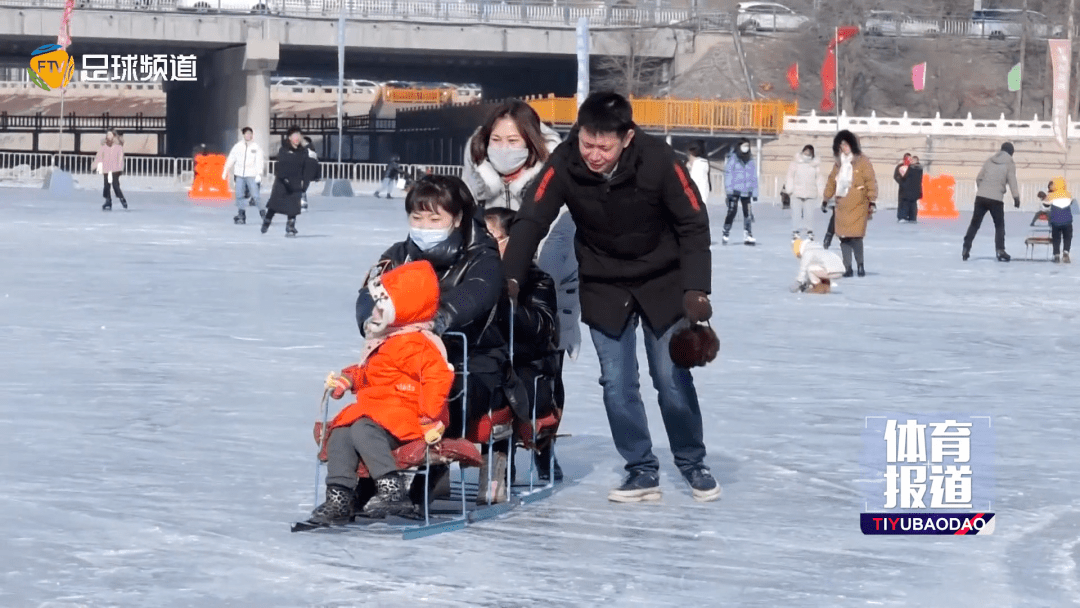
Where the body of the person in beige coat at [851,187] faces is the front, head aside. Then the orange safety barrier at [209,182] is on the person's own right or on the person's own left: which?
on the person's own right

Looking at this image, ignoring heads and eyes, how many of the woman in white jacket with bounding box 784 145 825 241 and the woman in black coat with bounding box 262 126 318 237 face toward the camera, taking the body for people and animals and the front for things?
2

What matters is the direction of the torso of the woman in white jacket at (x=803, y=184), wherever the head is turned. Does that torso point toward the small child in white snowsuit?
yes

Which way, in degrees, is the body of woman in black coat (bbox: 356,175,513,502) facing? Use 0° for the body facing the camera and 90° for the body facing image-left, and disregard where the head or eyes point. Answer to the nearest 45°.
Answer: approximately 45°

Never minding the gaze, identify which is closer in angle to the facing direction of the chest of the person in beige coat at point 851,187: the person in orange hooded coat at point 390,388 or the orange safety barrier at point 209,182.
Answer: the person in orange hooded coat

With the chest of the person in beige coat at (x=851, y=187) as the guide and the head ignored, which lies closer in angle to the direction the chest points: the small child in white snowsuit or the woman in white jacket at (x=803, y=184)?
the small child in white snowsuit

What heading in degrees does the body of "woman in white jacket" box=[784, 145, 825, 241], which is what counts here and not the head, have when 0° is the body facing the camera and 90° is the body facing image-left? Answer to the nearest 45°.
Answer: approximately 0°

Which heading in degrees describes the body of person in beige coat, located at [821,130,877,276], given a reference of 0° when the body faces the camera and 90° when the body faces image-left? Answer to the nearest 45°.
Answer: approximately 45°

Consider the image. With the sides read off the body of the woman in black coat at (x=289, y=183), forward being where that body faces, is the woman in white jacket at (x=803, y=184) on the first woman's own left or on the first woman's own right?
on the first woman's own left

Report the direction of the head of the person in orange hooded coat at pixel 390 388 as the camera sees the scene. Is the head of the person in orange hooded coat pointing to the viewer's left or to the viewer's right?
to the viewer's left

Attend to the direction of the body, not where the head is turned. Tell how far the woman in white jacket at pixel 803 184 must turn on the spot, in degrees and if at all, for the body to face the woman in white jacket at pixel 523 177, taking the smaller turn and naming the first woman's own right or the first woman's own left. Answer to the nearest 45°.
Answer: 0° — they already face them

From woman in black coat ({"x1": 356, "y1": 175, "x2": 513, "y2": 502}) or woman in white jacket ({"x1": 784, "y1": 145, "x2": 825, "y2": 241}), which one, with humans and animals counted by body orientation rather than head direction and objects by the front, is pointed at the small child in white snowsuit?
the woman in white jacket

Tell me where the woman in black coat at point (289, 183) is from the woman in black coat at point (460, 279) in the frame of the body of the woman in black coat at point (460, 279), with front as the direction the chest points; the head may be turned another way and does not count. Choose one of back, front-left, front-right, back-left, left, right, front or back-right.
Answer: back-right

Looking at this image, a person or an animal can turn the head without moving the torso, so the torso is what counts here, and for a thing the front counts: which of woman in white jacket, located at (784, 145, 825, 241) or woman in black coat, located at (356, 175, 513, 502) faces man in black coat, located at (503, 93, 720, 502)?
the woman in white jacket

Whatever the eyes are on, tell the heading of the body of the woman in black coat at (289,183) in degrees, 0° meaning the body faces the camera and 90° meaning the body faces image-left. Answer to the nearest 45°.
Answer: approximately 0°
